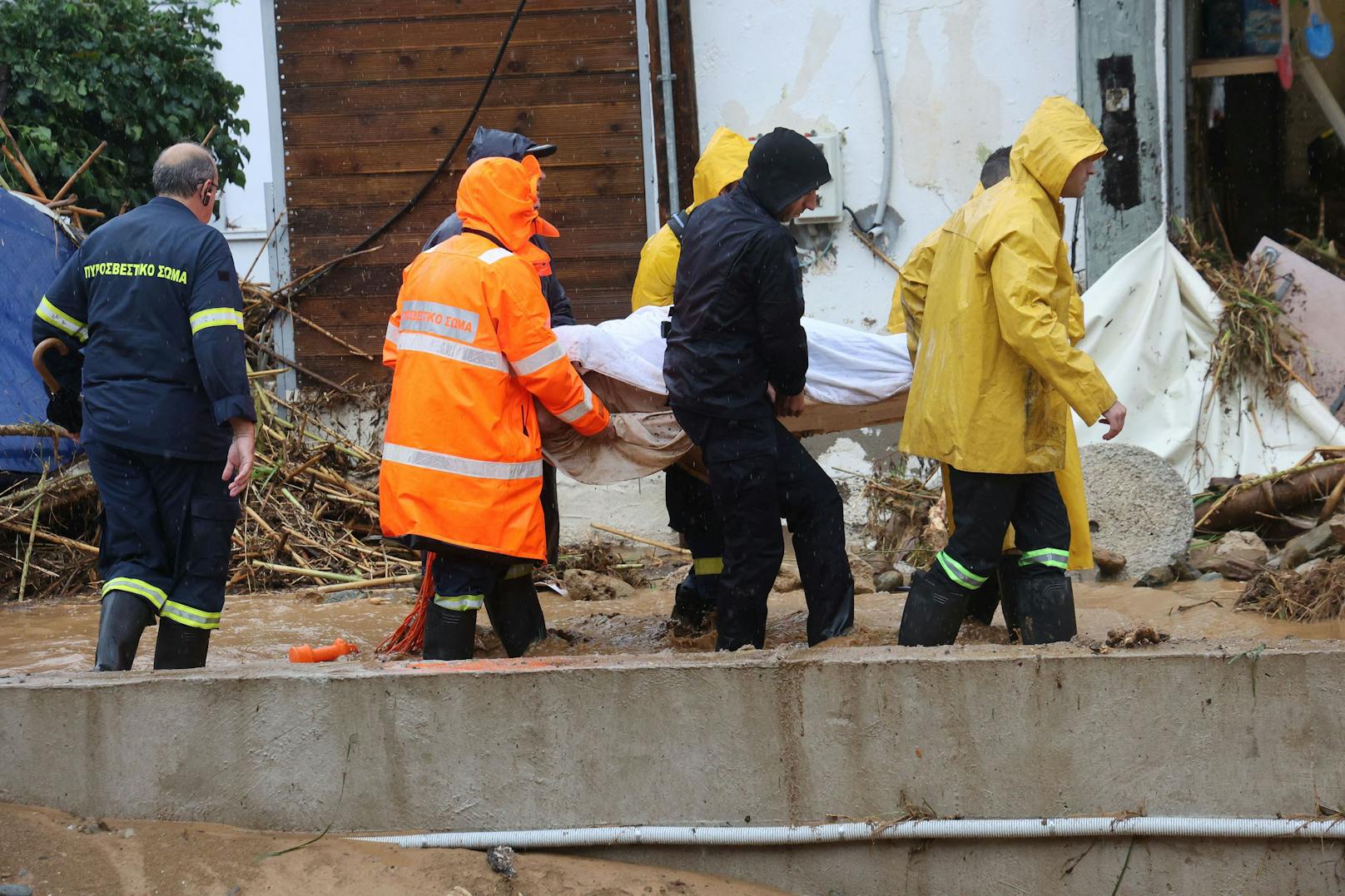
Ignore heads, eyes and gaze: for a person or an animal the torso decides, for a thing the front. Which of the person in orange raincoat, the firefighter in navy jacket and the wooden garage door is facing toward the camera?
the wooden garage door

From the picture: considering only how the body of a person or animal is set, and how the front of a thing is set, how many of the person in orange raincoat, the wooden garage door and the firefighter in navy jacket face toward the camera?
1

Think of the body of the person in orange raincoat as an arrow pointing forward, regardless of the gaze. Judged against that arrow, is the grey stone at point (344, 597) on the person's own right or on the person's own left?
on the person's own left

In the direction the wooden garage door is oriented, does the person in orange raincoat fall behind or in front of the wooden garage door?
in front

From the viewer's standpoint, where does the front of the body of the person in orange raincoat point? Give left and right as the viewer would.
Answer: facing away from the viewer and to the right of the viewer

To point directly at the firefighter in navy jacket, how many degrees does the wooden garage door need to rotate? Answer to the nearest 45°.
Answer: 0° — it already faces them

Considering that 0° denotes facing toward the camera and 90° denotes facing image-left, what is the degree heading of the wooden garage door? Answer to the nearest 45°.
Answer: approximately 0°

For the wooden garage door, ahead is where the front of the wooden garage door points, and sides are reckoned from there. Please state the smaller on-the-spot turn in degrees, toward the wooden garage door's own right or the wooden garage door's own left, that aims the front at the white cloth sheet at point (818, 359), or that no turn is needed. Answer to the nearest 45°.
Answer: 0° — it already faces it

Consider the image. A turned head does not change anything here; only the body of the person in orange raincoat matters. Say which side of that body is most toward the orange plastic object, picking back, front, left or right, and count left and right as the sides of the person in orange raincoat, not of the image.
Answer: left

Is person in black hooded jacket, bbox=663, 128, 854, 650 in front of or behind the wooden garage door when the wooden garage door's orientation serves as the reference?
in front

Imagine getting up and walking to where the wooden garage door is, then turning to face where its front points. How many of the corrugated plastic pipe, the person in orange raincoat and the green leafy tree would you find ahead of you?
2

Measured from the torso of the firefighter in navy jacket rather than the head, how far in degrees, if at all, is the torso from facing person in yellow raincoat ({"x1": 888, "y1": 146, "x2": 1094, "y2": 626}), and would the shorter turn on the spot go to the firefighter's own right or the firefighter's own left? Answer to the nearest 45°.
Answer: approximately 45° to the firefighter's own right
